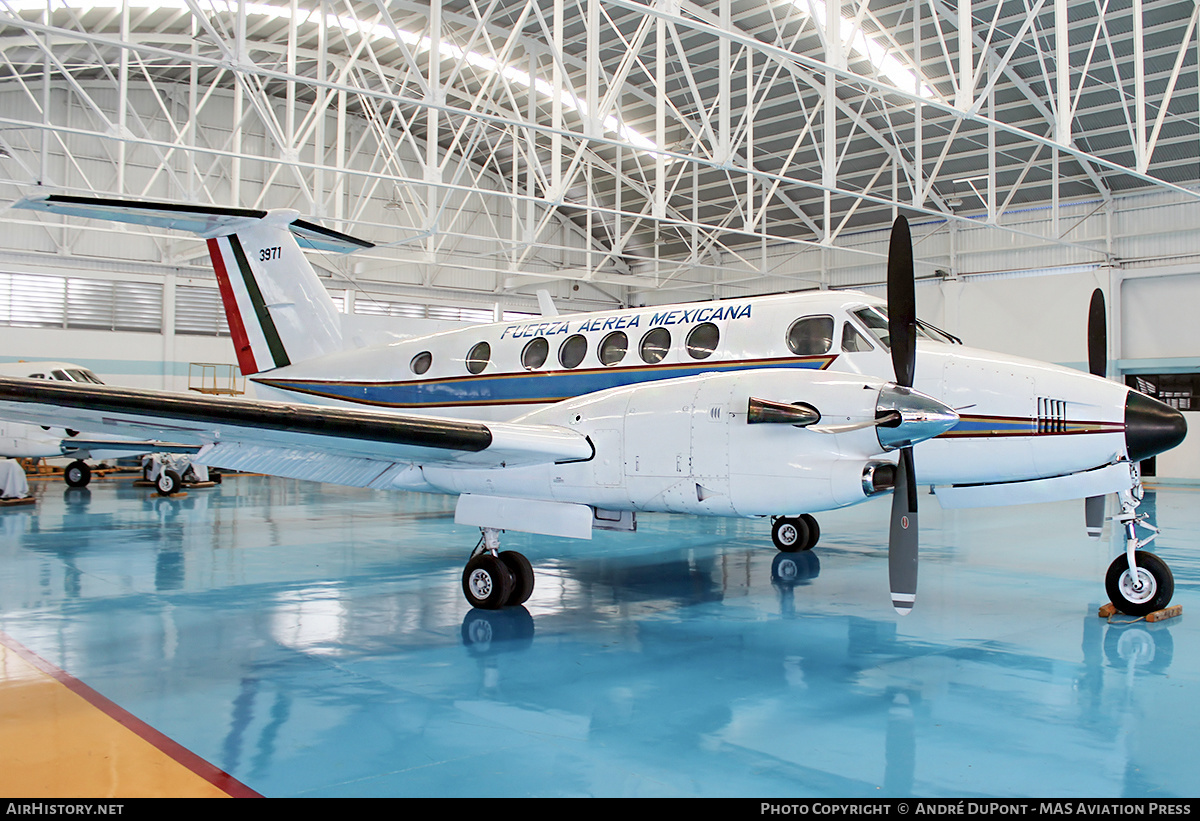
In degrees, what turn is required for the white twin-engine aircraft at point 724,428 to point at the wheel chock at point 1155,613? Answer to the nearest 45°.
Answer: approximately 45° to its left

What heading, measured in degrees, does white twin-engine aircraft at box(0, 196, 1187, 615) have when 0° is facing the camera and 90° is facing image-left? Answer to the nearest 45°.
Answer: approximately 315°
